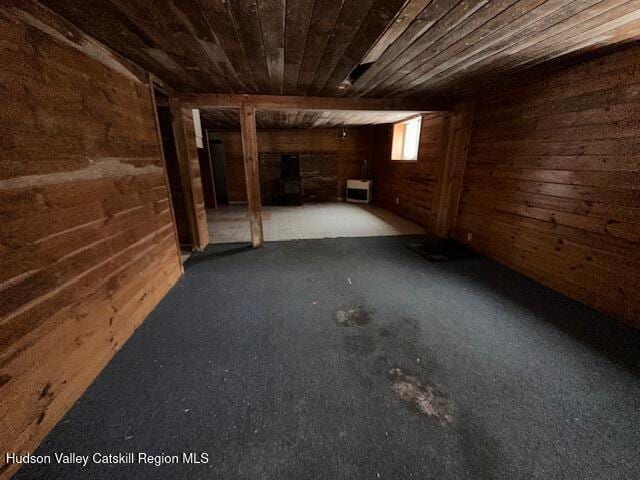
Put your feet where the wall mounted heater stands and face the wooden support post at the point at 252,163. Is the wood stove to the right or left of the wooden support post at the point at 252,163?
right

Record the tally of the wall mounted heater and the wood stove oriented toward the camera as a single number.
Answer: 2

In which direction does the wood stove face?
toward the camera

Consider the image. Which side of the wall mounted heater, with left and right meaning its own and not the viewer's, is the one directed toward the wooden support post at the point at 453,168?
front

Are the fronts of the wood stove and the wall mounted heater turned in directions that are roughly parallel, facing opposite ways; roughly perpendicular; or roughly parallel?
roughly parallel

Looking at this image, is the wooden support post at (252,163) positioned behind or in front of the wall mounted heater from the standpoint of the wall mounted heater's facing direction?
in front

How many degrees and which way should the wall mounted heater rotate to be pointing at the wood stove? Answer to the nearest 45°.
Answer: approximately 90° to its right

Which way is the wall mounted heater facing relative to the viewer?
toward the camera

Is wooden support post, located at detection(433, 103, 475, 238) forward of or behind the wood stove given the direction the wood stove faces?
forward

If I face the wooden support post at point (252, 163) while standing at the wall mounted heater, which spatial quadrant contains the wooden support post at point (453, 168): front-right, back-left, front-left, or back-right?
front-left

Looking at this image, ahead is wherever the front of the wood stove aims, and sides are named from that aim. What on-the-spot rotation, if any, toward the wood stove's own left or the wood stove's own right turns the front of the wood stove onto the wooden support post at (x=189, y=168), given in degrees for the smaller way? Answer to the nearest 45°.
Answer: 0° — it already faces it
